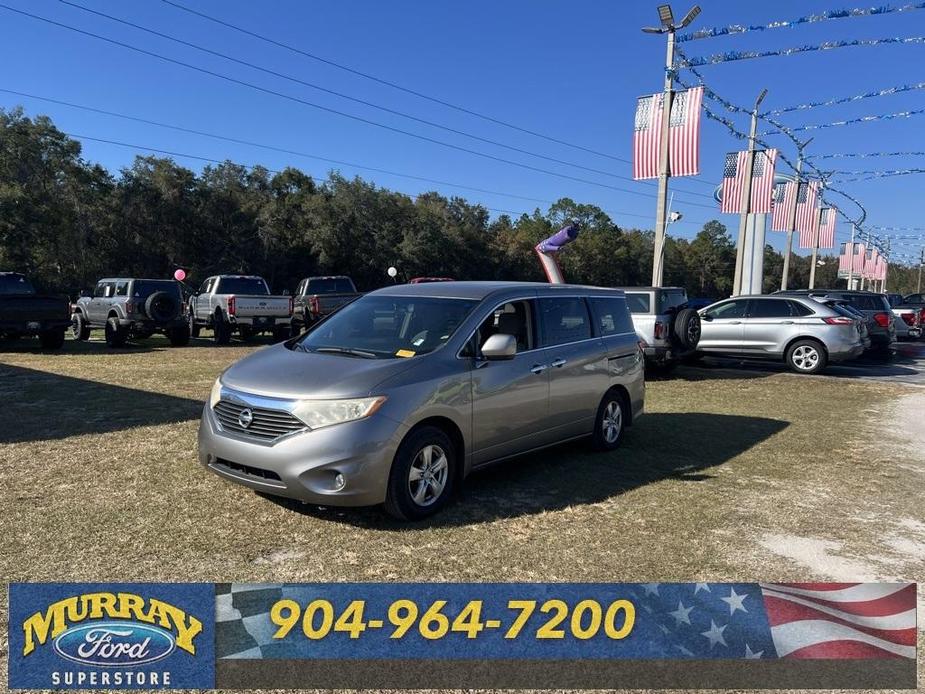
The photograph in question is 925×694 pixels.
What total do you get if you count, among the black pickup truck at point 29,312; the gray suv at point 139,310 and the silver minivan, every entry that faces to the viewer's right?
0

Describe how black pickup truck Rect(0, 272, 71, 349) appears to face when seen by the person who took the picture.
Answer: facing away from the viewer and to the left of the viewer

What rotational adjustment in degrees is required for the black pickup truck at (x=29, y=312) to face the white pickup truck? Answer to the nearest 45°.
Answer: approximately 135° to its right

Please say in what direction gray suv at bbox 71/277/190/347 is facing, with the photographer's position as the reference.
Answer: facing away from the viewer and to the left of the viewer

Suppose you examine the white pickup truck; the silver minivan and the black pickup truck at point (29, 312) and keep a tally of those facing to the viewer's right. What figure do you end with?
0

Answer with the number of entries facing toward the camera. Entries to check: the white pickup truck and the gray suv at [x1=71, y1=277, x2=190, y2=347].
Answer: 0

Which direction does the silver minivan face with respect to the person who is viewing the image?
facing the viewer and to the left of the viewer

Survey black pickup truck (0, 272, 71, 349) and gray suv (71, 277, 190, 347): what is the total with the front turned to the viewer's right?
0

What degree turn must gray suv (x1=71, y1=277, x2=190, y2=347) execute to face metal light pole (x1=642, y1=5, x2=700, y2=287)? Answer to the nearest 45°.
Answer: approximately 135° to its right

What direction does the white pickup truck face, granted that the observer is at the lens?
facing away from the viewer and to the left of the viewer

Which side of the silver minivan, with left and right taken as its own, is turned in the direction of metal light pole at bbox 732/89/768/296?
back
